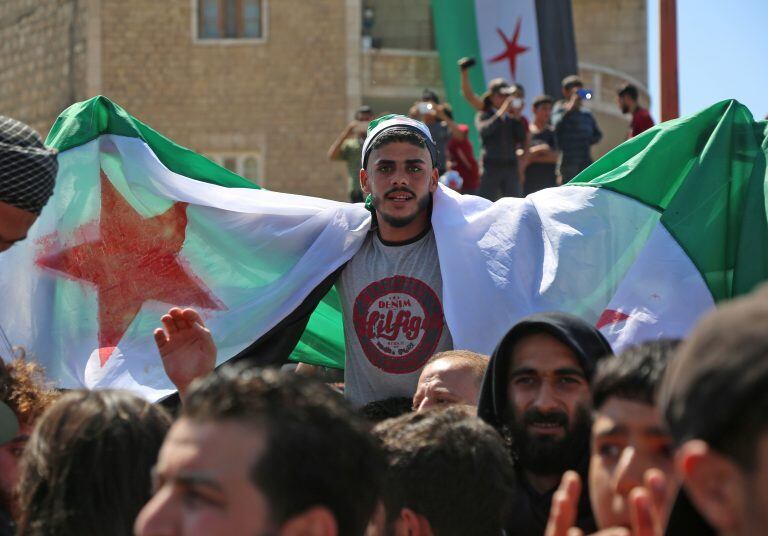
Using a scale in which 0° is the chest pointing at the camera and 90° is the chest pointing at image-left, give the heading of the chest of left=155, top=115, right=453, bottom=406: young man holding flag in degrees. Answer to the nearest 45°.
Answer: approximately 0°

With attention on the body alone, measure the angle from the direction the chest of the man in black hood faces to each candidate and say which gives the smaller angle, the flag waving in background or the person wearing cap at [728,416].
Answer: the person wearing cap

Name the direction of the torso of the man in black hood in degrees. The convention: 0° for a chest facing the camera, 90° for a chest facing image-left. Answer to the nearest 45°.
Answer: approximately 0°

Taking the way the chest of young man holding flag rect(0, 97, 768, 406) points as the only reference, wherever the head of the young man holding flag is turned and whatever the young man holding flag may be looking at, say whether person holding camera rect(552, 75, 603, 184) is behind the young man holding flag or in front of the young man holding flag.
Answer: behind

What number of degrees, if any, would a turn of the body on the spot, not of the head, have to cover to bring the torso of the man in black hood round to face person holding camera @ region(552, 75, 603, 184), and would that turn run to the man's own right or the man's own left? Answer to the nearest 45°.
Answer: approximately 180°

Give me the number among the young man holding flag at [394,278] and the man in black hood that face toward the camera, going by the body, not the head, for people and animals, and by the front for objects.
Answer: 2

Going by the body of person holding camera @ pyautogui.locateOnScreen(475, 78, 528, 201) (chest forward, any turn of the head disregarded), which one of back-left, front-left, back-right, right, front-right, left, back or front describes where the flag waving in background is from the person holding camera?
back-left

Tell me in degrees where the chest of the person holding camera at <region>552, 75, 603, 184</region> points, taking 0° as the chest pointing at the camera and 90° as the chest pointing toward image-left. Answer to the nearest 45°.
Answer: approximately 315°

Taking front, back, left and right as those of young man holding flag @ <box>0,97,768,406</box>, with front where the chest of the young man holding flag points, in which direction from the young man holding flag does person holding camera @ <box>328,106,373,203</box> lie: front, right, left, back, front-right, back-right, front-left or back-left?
back

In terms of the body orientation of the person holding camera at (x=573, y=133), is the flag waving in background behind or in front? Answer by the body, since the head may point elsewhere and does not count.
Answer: behind

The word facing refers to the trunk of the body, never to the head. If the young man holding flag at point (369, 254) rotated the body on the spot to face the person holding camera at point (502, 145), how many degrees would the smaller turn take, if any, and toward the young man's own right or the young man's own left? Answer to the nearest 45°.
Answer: approximately 180°

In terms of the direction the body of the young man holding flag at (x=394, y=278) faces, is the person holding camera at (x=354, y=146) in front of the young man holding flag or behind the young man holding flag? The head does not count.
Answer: behind

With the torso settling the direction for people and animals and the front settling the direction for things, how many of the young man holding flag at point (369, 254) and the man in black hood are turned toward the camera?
2
